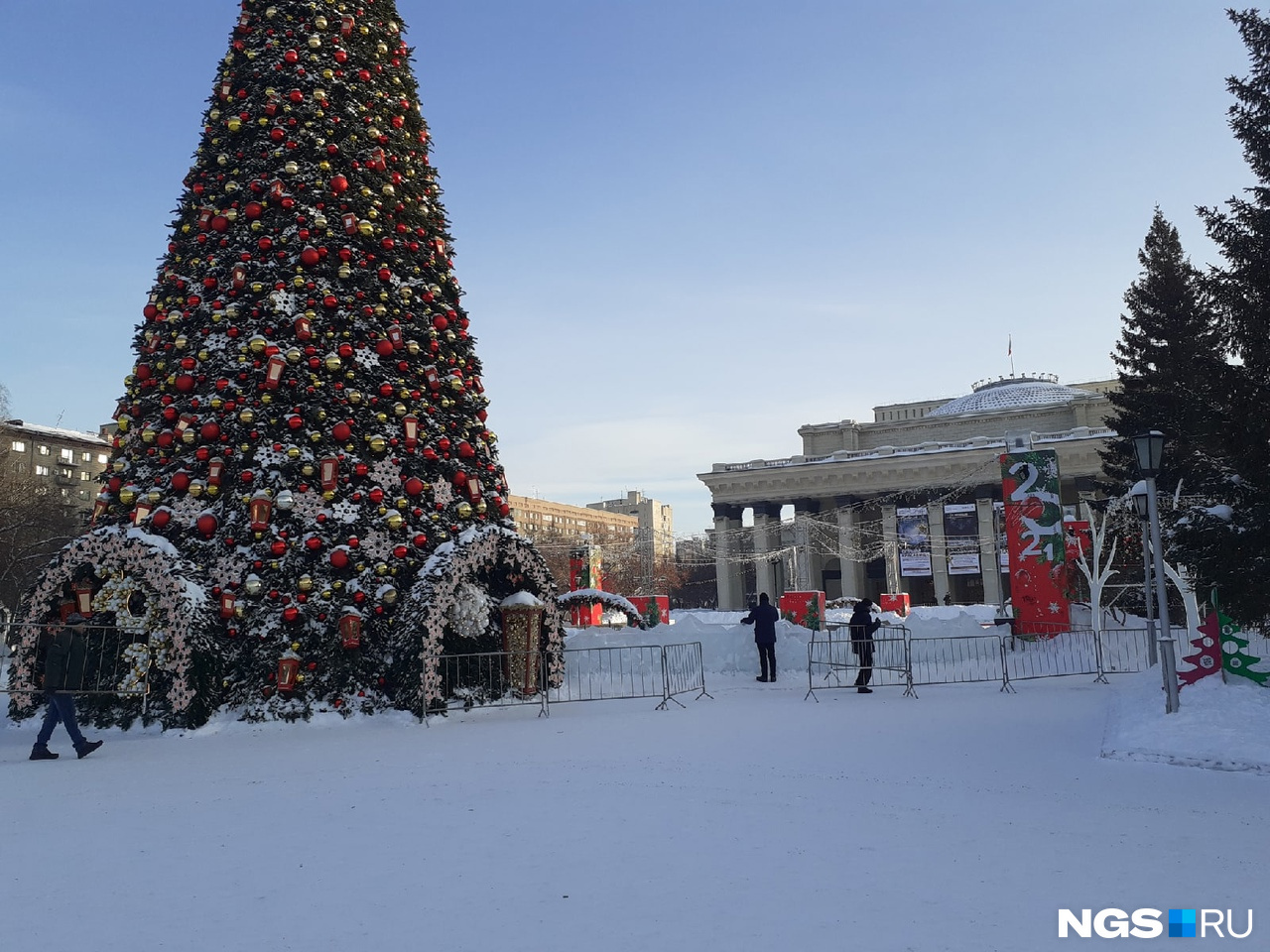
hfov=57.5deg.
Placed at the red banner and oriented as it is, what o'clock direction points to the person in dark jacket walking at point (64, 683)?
The person in dark jacket walking is roughly at 1 o'clock from the red banner.

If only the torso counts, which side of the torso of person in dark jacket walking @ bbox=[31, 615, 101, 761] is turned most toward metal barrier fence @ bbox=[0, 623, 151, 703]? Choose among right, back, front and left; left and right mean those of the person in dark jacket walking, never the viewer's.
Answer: right

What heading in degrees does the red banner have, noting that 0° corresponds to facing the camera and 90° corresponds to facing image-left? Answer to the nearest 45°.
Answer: approximately 0°

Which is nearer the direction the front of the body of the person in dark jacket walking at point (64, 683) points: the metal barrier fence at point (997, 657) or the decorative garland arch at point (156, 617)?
the metal barrier fence

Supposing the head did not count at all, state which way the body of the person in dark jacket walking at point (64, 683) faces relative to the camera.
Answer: to the viewer's right

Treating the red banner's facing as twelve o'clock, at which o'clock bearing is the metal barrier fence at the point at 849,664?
The metal barrier fence is roughly at 1 o'clock from the red banner.

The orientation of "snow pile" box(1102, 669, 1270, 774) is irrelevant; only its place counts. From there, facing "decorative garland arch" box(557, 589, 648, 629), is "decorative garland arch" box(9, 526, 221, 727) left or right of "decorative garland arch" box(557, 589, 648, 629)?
left
